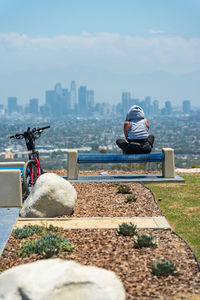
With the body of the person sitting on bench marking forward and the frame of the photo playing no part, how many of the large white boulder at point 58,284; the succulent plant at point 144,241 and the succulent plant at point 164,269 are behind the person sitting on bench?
3

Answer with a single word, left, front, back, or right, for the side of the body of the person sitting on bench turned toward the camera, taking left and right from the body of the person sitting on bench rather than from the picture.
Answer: back

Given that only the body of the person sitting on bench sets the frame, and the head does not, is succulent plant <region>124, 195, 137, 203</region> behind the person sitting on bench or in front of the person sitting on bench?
behind

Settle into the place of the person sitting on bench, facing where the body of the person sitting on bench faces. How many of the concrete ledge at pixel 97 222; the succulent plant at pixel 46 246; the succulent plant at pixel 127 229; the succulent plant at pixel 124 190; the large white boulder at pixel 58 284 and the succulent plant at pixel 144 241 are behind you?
6

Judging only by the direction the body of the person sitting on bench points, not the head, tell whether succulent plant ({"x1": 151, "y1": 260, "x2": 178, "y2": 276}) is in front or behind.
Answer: behind

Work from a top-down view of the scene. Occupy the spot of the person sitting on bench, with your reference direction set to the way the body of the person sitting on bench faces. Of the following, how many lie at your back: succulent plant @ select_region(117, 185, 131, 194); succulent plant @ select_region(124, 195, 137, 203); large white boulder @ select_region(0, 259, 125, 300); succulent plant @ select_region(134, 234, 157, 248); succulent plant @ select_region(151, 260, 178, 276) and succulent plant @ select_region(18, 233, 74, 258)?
6

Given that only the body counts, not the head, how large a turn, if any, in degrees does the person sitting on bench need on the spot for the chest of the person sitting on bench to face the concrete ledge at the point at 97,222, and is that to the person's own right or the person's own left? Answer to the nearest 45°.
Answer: approximately 180°

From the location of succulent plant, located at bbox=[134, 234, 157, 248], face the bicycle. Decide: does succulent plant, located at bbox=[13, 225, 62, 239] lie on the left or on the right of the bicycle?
left

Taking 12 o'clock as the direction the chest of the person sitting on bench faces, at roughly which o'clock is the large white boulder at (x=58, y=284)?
The large white boulder is roughly at 6 o'clock from the person sitting on bench.

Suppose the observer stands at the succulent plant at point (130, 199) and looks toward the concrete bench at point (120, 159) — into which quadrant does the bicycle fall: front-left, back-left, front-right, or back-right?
front-left

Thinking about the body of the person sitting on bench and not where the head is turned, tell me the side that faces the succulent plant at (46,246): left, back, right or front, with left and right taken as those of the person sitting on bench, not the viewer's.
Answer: back

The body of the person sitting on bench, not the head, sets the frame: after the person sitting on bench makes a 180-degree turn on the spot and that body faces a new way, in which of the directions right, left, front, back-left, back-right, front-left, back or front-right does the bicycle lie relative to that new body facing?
front-right

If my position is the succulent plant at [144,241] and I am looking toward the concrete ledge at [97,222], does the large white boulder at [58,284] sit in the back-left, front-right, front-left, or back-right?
back-left

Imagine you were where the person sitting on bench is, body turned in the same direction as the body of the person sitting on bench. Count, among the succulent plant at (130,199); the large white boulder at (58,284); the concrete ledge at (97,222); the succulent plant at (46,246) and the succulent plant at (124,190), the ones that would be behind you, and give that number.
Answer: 5

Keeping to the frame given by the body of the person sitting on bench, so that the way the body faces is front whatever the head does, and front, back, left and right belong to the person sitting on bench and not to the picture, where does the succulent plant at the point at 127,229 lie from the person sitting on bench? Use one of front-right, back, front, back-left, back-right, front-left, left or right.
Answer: back

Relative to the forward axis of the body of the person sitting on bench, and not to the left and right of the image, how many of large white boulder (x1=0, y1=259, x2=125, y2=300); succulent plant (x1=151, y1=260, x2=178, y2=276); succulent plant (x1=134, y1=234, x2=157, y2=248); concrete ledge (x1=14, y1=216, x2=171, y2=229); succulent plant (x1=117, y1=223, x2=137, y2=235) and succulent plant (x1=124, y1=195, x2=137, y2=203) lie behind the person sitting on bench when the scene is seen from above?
6

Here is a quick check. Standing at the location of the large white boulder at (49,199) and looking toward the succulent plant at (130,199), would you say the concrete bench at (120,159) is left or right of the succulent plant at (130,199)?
left

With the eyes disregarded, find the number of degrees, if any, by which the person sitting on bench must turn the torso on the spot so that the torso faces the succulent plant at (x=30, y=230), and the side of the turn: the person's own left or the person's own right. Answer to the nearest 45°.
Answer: approximately 180°
